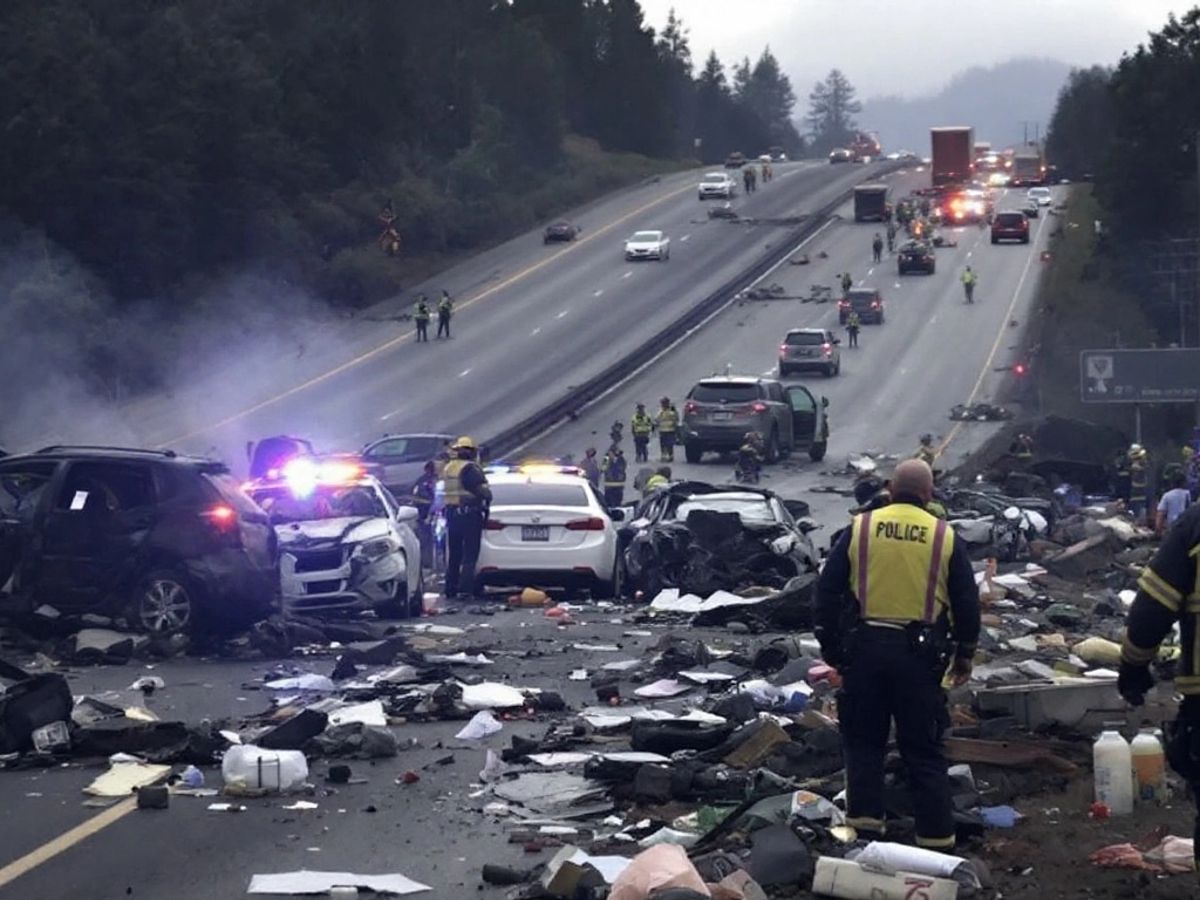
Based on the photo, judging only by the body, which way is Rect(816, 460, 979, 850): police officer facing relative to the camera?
away from the camera

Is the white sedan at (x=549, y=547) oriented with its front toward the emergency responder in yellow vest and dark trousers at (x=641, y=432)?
yes

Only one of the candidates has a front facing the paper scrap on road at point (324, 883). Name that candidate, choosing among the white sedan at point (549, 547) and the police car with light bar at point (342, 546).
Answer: the police car with light bar

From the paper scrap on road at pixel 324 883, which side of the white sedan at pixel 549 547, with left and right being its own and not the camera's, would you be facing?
back

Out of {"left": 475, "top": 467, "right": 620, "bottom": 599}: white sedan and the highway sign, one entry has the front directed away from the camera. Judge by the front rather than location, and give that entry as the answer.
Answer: the white sedan

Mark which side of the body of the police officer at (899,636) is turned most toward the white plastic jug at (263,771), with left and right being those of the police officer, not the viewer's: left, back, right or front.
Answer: left

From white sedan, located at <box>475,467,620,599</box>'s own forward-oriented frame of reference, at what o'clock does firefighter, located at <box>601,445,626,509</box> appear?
The firefighter is roughly at 12 o'clock from the white sedan.

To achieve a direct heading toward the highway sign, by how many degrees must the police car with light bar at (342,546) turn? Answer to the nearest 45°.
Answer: approximately 135° to its left

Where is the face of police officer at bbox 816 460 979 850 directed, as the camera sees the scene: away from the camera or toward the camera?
away from the camera

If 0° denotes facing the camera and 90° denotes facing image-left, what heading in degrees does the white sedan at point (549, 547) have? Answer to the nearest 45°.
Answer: approximately 180°

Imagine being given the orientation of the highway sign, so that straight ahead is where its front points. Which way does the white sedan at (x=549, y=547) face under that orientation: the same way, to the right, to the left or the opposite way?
the opposite way

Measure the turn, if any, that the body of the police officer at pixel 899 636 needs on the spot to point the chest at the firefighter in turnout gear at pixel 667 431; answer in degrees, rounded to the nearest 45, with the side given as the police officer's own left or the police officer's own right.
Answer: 0° — they already face them

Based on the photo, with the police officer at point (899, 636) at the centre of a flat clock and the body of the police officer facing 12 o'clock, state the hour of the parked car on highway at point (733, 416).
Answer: The parked car on highway is roughly at 12 o'clock from the police officer.

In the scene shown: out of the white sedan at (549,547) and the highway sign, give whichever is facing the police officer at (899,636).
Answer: the highway sign

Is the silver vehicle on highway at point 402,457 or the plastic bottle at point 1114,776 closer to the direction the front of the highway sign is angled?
the plastic bottle
